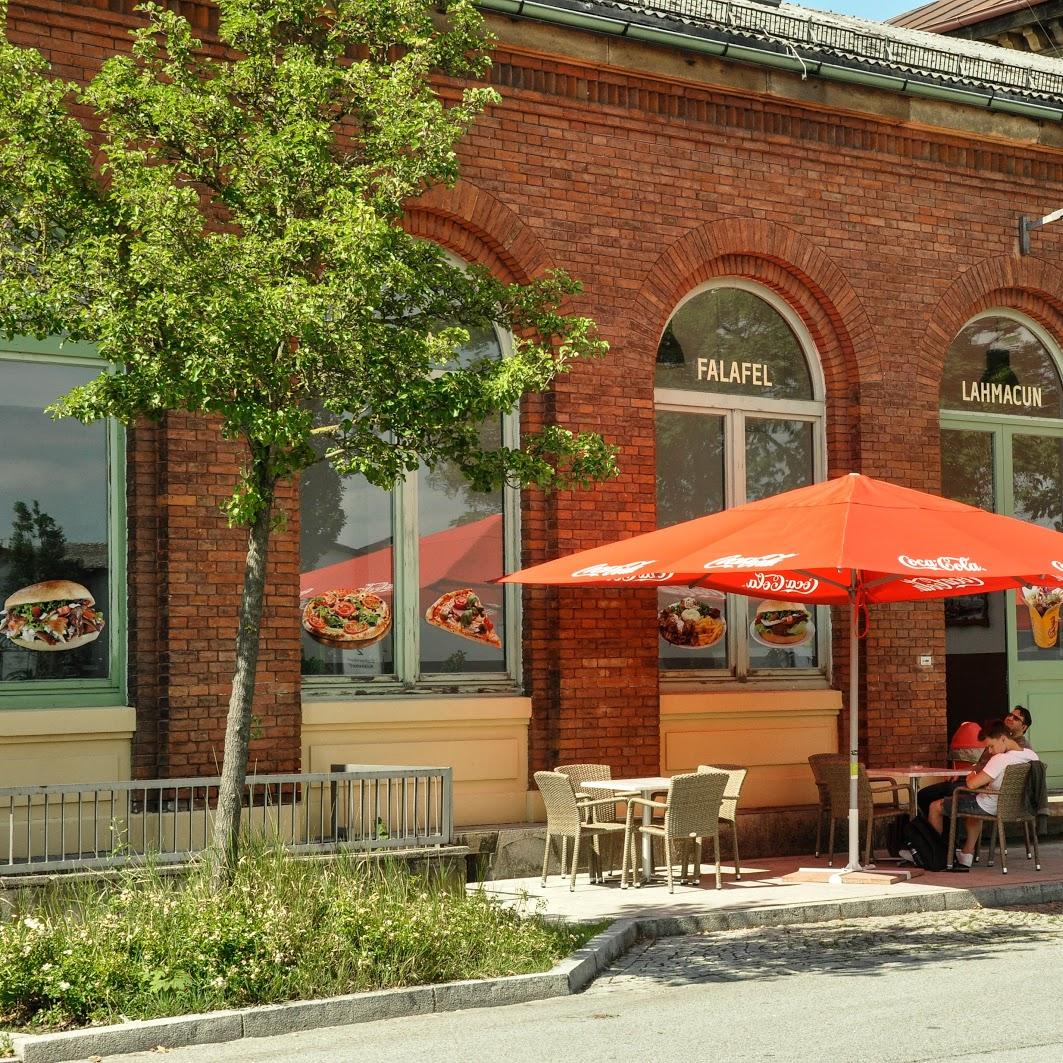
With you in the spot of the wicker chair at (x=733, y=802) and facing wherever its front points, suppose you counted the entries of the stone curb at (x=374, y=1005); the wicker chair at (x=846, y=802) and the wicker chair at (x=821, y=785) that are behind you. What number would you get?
2

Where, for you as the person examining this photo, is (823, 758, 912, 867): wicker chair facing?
facing away from the viewer and to the right of the viewer

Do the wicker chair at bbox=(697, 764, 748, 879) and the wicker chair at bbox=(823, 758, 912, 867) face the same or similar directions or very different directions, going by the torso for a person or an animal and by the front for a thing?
very different directions

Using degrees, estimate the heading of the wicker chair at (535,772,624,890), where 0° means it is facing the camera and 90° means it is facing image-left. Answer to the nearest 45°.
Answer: approximately 225°

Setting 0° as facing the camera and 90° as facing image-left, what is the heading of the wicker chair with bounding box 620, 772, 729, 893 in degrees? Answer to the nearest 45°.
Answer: approximately 135°

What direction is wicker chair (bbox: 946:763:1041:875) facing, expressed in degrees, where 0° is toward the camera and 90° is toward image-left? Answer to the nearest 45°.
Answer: approximately 135°

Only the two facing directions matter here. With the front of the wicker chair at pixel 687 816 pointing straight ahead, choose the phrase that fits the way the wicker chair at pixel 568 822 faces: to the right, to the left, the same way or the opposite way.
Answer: to the right

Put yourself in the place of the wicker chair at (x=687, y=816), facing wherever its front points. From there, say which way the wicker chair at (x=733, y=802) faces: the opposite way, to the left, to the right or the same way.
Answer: to the left

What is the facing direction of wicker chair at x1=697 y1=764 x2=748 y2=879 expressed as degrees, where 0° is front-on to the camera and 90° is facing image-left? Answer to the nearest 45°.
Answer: approximately 45°
